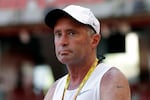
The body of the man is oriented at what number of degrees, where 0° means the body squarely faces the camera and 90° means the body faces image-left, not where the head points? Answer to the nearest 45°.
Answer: approximately 45°
